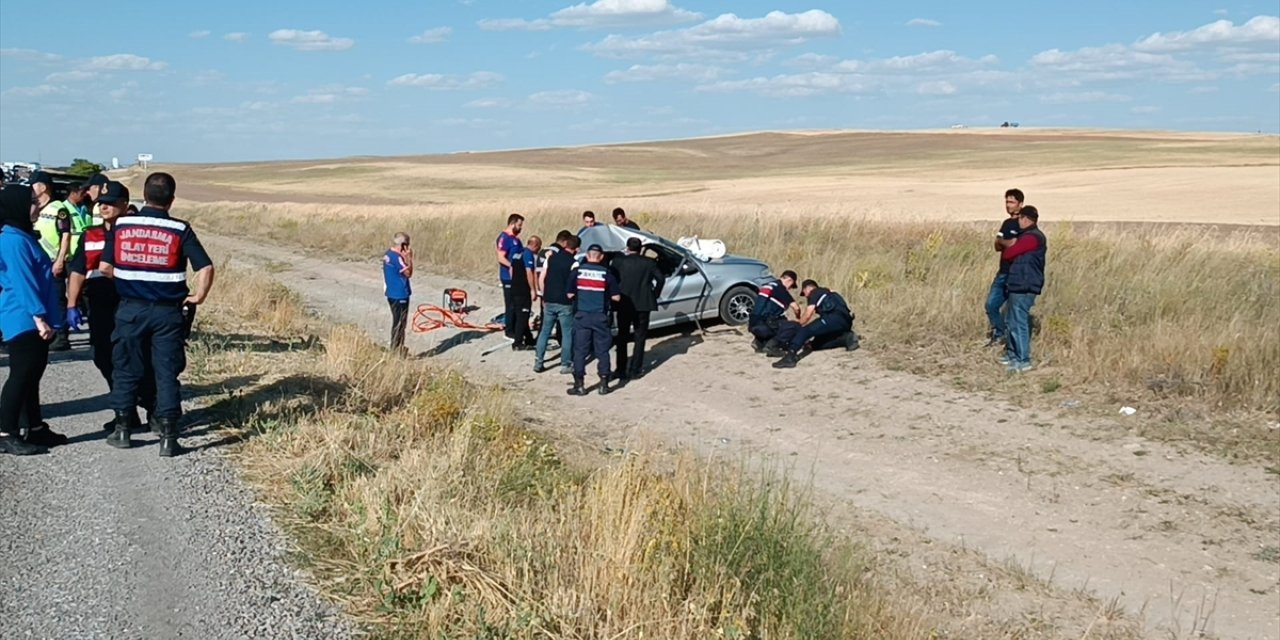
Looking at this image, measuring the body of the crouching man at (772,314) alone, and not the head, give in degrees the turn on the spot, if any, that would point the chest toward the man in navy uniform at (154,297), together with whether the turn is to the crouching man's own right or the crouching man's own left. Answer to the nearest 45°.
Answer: approximately 135° to the crouching man's own right

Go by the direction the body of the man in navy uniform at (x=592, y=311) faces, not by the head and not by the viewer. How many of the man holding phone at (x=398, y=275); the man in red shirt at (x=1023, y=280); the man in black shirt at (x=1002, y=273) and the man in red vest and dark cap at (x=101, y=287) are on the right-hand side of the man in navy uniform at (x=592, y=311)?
2

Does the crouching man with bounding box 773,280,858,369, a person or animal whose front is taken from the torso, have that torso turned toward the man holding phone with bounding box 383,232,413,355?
yes

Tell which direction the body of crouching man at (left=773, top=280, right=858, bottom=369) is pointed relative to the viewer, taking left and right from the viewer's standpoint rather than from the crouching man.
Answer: facing to the left of the viewer

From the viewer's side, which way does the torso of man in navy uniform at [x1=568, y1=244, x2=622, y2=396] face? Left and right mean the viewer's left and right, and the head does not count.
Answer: facing away from the viewer

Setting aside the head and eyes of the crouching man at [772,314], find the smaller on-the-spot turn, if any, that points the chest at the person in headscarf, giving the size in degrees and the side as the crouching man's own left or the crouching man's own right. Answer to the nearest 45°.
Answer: approximately 135° to the crouching man's own right

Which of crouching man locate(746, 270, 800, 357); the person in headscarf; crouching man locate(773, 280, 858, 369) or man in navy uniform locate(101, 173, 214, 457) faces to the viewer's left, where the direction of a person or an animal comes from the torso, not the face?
crouching man locate(773, 280, 858, 369)

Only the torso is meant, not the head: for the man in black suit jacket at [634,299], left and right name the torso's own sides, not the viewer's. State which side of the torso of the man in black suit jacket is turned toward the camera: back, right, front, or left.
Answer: back

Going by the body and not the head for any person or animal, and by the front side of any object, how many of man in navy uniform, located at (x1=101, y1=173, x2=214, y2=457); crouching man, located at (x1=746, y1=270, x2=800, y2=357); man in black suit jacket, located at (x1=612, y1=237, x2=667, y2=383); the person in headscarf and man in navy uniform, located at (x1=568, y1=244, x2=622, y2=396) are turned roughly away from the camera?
3

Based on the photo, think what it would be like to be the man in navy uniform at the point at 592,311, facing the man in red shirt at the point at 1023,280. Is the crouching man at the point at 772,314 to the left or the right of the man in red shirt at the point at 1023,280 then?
left

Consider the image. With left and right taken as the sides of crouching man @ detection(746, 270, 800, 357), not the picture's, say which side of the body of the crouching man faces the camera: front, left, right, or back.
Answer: right

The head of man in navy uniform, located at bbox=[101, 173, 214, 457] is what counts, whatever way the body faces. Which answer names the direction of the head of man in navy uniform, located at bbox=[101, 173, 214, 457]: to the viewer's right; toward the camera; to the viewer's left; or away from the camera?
away from the camera

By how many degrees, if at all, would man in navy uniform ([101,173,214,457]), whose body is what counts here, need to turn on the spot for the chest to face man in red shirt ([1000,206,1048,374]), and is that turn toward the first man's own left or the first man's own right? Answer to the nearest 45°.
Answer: approximately 90° to the first man's own right

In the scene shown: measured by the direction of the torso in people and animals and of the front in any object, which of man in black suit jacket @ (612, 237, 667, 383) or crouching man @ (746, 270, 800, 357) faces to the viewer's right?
the crouching man

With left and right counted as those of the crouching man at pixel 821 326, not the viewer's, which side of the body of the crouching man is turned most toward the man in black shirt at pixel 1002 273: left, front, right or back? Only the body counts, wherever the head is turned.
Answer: back
